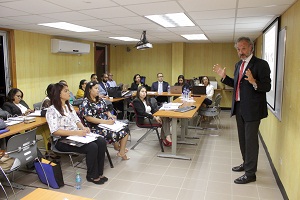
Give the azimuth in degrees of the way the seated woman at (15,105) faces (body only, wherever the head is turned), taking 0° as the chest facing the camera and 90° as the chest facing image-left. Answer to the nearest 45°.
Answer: approximately 315°

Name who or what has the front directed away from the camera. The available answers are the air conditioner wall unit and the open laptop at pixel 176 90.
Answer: the open laptop

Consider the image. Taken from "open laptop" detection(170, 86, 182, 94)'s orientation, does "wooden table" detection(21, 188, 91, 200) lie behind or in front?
behind

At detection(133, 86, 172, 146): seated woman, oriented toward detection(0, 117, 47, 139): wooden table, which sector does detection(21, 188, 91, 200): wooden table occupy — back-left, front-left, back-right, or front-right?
front-left

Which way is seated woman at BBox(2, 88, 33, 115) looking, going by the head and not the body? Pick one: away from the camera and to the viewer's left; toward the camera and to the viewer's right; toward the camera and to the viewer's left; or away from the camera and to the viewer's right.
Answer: toward the camera and to the viewer's right

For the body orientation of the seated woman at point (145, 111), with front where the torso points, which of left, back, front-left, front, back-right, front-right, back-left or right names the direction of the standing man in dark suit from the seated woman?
front

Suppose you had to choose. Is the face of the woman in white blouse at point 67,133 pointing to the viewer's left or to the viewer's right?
to the viewer's right

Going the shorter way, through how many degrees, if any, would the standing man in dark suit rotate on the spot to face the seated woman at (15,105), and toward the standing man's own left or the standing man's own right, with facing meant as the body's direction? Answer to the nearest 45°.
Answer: approximately 45° to the standing man's own right

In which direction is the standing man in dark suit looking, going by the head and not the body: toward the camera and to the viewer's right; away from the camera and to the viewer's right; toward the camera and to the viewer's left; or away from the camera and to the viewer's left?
toward the camera and to the viewer's left

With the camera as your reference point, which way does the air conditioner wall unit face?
facing the viewer and to the right of the viewer

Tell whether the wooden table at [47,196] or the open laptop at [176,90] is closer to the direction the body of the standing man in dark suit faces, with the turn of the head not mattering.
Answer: the wooden table
